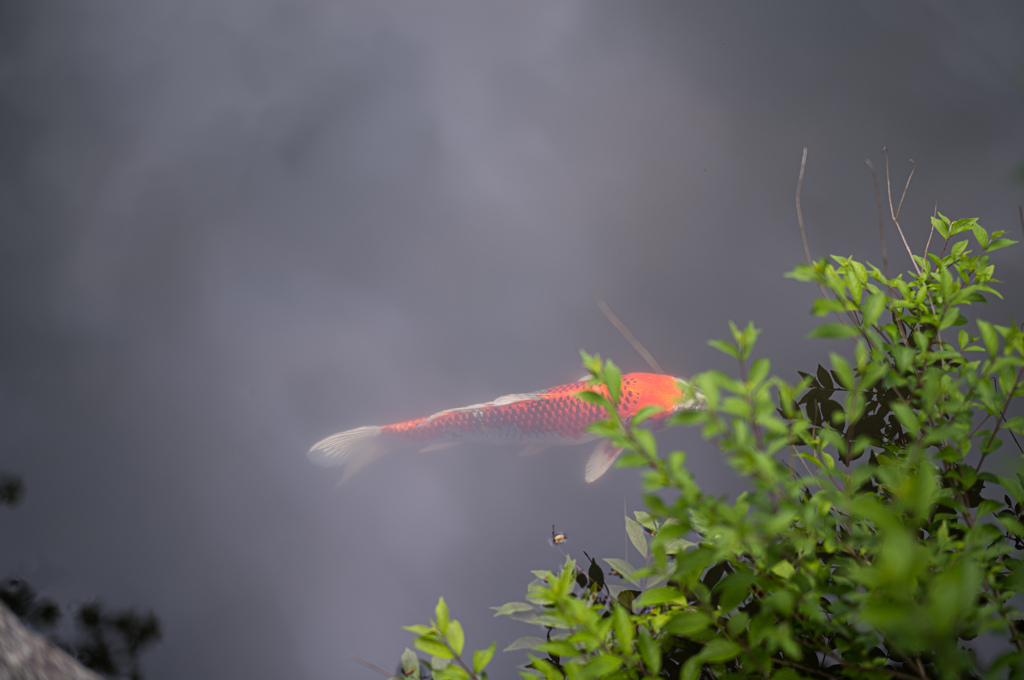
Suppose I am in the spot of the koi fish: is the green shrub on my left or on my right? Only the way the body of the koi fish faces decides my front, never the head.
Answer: on my right

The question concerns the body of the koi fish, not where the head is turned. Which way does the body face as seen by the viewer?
to the viewer's right
